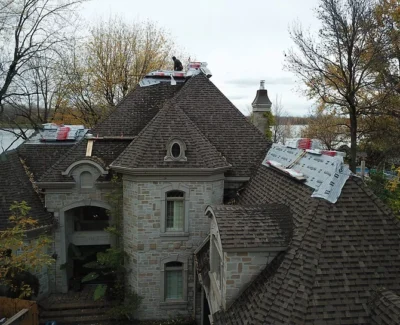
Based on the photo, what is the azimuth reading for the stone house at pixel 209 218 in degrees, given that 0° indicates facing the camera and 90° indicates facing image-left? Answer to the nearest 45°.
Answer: approximately 0°

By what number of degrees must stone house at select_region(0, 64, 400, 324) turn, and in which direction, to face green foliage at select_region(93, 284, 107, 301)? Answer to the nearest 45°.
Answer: approximately 90° to its right
